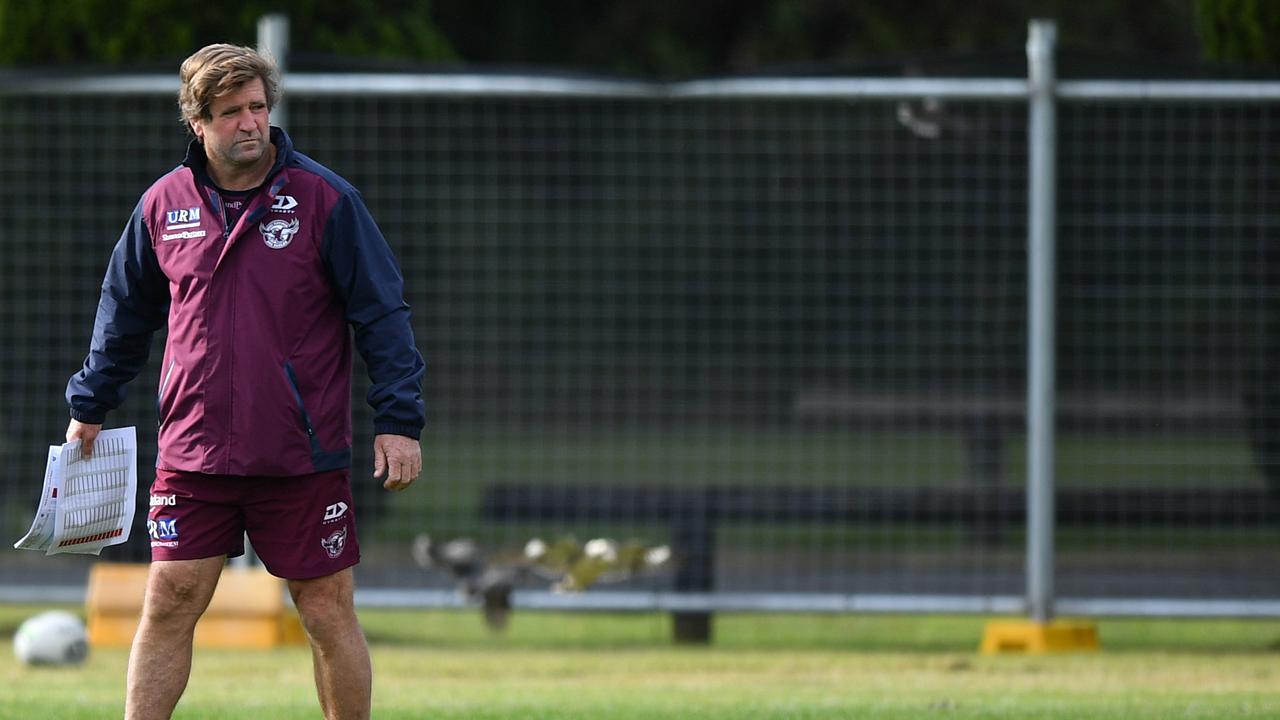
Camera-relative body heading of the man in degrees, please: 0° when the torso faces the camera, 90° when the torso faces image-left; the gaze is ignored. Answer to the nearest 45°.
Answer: approximately 0°

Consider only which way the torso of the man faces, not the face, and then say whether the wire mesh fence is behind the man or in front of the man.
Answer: behind

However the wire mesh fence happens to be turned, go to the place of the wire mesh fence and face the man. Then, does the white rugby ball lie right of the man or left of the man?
right

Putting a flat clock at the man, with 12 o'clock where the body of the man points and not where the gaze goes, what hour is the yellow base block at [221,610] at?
The yellow base block is roughly at 6 o'clock from the man.

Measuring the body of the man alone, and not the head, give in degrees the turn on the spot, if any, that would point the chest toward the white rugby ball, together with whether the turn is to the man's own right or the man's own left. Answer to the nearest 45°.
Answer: approximately 180°

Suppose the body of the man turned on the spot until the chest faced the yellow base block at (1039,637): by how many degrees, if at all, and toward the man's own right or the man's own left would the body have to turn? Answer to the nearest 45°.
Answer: approximately 135° to the man's own left
